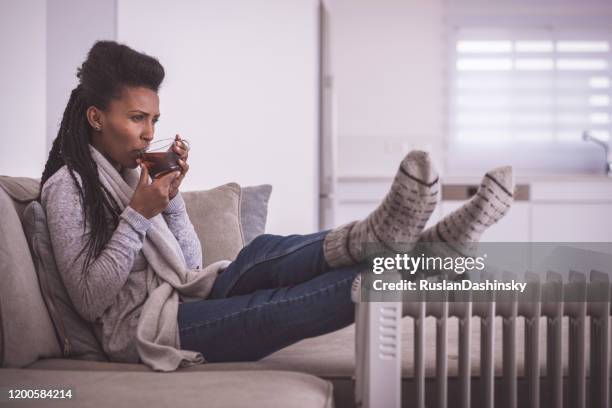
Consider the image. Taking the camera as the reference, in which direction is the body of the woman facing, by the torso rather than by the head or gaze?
to the viewer's right

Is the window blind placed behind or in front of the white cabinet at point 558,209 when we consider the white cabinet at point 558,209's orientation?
behind

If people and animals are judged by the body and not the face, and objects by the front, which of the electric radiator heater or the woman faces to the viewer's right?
the woman

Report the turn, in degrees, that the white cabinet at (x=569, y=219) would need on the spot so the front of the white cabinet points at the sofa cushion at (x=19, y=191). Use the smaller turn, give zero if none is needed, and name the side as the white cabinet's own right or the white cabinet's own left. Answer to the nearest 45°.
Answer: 0° — it already faces it

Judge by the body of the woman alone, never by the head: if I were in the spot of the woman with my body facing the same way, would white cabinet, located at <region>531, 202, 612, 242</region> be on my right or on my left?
on my left
